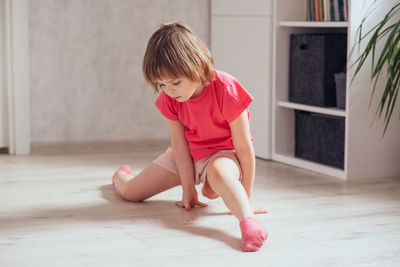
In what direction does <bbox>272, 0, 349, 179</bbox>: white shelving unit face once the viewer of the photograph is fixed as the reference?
facing the viewer and to the left of the viewer

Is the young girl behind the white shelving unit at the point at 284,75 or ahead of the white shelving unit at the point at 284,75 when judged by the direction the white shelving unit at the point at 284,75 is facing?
ahead

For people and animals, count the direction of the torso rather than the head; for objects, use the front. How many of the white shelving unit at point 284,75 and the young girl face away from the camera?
0

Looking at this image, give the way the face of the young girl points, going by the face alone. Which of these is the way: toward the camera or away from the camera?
toward the camera

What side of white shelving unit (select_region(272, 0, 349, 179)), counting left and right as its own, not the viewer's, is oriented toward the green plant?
left

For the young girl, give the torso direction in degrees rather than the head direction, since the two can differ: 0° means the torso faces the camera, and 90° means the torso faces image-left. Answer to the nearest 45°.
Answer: approximately 45°

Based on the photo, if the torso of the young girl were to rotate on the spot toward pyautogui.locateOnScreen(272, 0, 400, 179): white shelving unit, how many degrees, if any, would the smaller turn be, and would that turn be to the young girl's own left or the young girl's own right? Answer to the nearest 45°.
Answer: approximately 180°

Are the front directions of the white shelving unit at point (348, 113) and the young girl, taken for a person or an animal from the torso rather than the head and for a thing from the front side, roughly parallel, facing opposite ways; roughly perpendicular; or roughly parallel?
roughly parallel
